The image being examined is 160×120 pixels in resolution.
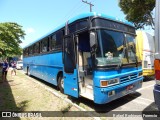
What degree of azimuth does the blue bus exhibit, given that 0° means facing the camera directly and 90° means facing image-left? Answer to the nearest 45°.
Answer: approximately 315°

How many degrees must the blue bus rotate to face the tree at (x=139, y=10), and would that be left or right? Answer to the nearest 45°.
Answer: approximately 90° to its left
